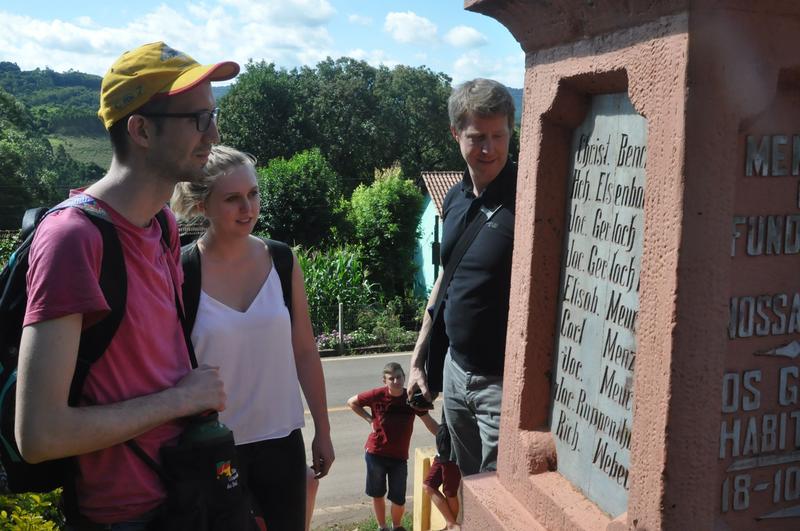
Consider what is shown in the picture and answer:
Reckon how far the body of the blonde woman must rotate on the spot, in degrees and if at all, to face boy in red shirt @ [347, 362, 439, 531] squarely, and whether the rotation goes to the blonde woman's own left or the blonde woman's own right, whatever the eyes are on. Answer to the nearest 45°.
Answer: approximately 135° to the blonde woman's own left

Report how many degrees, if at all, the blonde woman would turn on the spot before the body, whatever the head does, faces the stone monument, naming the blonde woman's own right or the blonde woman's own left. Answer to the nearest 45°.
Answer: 0° — they already face it

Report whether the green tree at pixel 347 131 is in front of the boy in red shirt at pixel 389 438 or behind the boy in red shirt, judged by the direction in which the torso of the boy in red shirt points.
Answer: behind

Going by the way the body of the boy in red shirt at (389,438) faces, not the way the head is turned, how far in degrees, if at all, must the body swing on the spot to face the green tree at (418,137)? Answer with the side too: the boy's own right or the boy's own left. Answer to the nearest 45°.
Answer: approximately 180°

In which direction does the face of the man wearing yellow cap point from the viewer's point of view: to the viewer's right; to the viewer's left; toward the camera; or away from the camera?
to the viewer's right

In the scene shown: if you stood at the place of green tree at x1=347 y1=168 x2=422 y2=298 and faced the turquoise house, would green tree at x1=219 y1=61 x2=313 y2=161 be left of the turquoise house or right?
left

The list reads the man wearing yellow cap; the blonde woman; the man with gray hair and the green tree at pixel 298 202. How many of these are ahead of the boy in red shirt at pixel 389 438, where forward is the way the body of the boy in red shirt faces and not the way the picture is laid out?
3

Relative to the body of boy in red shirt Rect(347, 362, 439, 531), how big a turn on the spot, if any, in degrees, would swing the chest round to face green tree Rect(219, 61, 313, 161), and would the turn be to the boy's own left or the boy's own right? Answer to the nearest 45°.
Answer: approximately 180°

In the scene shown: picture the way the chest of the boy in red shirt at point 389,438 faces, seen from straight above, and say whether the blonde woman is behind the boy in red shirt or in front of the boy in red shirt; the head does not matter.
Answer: in front

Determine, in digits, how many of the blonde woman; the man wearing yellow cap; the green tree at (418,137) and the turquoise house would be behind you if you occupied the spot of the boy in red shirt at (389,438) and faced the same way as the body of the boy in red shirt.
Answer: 2

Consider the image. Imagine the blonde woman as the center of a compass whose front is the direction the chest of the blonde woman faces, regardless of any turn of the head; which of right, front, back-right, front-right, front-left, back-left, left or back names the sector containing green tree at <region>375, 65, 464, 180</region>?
back-left

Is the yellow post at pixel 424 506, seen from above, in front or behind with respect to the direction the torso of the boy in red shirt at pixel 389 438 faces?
in front

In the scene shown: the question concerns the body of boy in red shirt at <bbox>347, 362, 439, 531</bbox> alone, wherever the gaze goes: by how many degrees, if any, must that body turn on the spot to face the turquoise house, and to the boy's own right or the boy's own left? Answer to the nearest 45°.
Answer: approximately 180°

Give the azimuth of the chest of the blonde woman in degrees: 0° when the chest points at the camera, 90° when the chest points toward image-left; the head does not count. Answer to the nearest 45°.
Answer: approximately 315°

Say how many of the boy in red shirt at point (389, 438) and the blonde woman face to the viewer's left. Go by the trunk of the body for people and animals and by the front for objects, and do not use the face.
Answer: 0

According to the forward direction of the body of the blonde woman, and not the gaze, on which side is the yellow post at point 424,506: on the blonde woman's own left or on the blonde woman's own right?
on the blonde woman's own left
